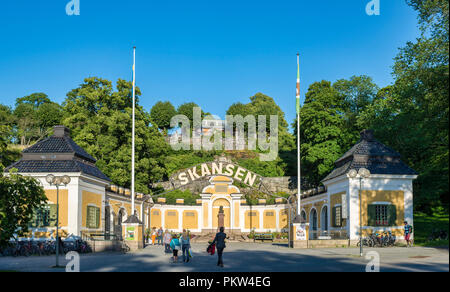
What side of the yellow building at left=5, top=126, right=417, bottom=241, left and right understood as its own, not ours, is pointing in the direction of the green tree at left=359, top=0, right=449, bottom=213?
left

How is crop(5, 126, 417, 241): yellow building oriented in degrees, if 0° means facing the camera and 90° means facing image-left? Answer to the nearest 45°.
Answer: approximately 0°

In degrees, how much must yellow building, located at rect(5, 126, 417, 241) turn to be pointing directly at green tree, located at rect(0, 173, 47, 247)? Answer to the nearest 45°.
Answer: approximately 45° to its right
